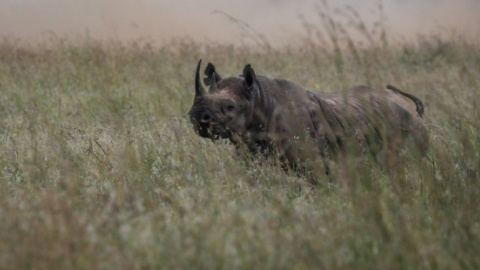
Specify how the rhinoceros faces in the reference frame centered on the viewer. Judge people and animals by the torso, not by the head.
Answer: facing the viewer and to the left of the viewer
